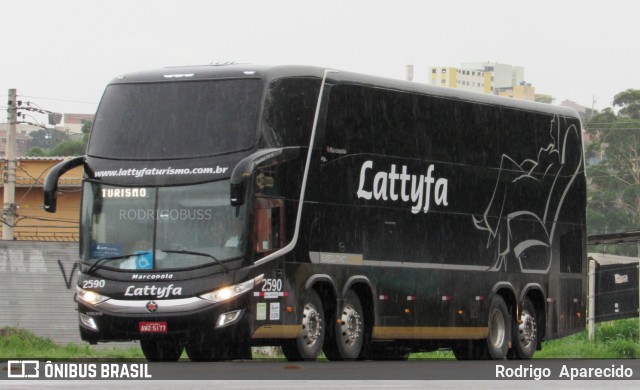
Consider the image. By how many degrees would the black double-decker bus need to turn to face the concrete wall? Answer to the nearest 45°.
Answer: approximately 90° to its right

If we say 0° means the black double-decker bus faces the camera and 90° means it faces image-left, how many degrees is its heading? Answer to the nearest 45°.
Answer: approximately 45°
